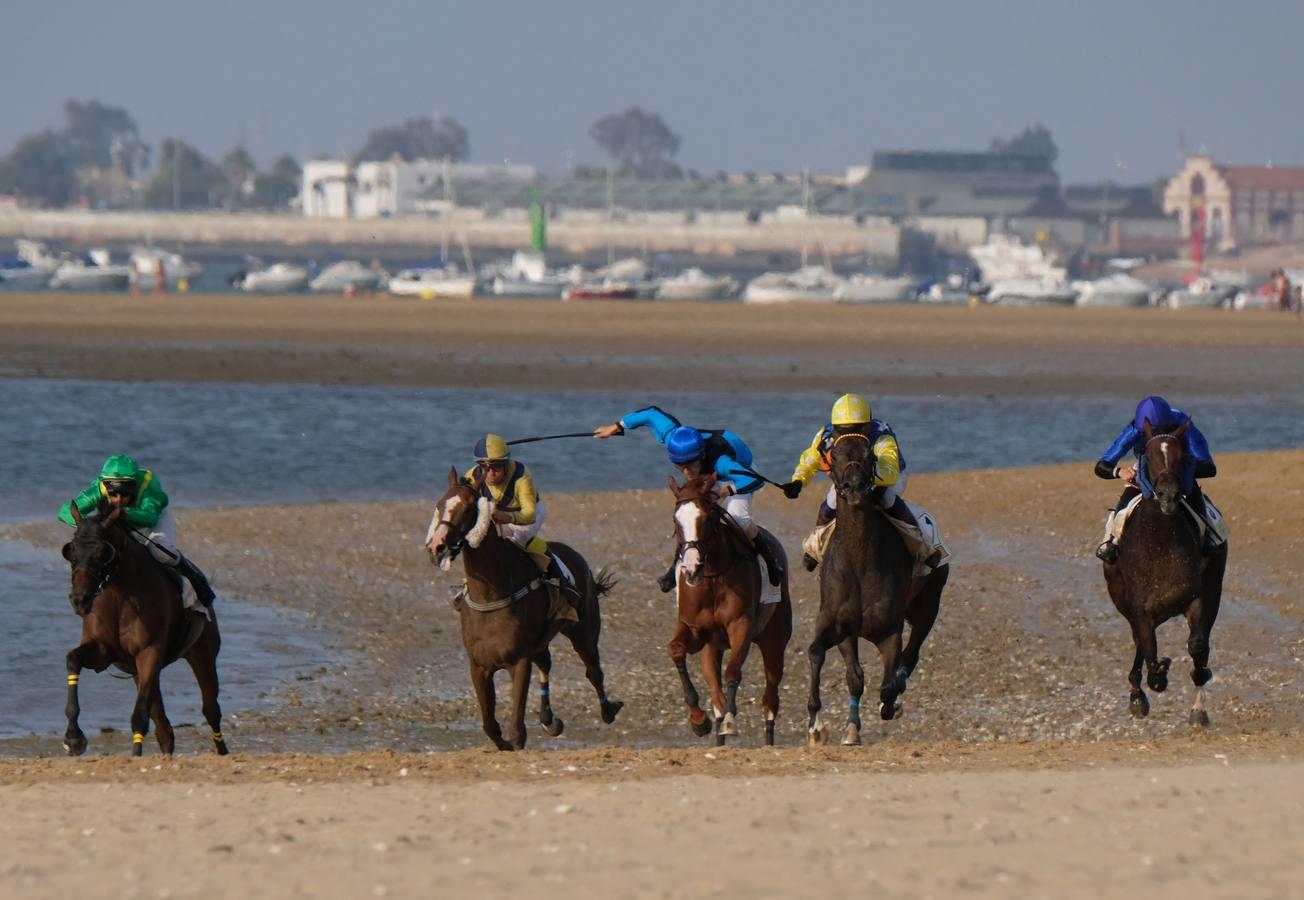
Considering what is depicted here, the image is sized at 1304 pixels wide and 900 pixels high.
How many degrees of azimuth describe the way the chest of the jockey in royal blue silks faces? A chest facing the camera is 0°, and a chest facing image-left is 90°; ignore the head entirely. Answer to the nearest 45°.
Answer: approximately 0°

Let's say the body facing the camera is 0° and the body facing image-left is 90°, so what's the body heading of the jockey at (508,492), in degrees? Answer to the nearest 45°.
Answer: approximately 45°

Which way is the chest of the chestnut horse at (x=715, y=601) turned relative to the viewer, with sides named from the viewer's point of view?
facing the viewer and to the left of the viewer

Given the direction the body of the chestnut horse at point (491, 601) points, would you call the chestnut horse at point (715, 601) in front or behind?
behind

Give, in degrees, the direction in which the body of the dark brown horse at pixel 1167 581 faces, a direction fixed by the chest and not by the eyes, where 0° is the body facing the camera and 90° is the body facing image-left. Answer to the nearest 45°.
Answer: approximately 0°

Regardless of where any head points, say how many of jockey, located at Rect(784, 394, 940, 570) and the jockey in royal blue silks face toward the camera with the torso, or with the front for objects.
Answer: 2

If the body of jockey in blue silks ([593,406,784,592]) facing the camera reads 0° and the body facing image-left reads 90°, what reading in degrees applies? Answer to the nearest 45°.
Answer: approximately 45°

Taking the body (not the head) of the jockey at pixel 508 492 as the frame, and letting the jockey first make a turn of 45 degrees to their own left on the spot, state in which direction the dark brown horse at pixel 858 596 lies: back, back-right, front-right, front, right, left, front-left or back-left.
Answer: left
